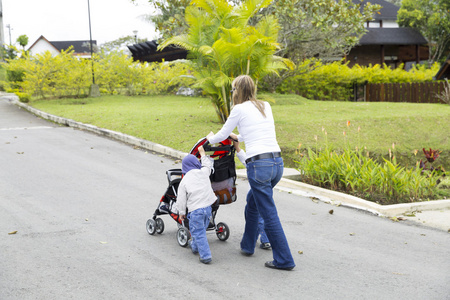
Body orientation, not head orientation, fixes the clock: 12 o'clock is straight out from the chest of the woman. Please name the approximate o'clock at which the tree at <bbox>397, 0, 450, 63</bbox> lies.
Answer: The tree is roughly at 2 o'clock from the woman.

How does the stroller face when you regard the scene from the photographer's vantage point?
facing away from the viewer and to the left of the viewer

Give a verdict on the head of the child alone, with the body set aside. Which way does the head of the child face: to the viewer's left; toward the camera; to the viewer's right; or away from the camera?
away from the camera

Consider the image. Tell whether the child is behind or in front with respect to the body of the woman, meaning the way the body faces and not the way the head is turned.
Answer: in front

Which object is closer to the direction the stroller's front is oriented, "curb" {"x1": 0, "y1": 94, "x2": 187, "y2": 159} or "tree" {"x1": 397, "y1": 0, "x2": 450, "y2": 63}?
the curb

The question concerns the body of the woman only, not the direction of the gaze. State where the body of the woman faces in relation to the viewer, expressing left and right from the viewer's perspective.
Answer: facing away from the viewer and to the left of the viewer

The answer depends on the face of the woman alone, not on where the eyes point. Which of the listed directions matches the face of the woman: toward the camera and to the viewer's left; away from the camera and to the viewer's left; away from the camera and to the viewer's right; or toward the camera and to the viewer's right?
away from the camera and to the viewer's left

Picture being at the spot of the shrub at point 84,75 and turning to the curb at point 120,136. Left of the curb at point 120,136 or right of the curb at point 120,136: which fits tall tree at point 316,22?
left

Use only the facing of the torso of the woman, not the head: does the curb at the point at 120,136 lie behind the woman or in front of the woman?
in front

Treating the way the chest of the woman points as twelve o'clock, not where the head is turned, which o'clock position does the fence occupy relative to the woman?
The fence is roughly at 2 o'clock from the woman.

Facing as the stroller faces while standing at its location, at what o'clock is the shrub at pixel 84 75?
The shrub is roughly at 1 o'clock from the stroller.
